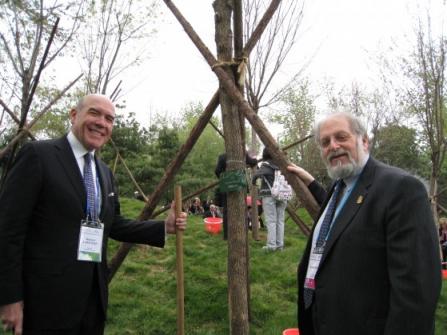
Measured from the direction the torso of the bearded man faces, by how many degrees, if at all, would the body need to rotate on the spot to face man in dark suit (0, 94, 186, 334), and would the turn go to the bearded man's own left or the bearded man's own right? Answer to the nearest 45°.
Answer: approximately 45° to the bearded man's own right

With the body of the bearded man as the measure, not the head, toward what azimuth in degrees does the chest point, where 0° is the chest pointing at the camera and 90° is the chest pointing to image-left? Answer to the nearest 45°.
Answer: approximately 45°

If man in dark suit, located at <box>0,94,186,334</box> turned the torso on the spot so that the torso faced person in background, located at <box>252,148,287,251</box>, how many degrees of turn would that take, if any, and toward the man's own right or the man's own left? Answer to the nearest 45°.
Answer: approximately 90° to the man's own left

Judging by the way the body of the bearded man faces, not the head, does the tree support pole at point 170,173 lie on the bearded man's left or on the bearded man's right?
on the bearded man's right

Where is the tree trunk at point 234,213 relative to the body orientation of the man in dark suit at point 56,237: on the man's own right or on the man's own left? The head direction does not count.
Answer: on the man's own left

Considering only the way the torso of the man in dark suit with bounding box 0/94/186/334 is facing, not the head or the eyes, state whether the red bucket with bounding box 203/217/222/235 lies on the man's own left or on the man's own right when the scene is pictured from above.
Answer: on the man's own left

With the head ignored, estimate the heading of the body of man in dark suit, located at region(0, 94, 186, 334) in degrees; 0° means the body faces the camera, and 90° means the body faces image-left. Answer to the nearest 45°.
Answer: approximately 315°

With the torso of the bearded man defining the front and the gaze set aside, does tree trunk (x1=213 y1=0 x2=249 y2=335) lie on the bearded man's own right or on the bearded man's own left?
on the bearded man's own right
